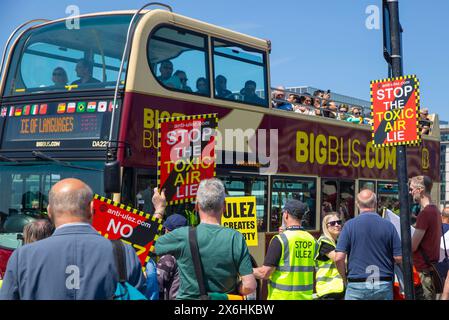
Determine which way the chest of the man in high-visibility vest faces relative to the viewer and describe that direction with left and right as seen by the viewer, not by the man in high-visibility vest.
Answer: facing away from the viewer and to the left of the viewer

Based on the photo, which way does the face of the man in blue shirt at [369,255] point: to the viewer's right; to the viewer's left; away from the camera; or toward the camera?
away from the camera

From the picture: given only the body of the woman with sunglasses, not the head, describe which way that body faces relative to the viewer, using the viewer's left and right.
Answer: facing the viewer and to the right of the viewer

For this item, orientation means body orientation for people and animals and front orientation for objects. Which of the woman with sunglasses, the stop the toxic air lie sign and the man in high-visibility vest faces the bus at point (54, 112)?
the man in high-visibility vest

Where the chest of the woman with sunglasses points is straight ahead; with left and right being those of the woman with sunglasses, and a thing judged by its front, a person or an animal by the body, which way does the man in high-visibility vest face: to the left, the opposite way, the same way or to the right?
the opposite way

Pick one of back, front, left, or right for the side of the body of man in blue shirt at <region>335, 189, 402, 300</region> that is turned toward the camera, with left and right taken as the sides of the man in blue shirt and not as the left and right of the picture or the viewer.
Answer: back

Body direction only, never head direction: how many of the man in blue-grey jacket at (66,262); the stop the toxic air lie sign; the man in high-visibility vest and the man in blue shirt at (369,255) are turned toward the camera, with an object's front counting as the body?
1

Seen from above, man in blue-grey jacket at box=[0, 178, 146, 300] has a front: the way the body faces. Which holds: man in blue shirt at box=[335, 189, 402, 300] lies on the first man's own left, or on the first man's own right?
on the first man's own right

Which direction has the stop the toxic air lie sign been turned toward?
toward the camera

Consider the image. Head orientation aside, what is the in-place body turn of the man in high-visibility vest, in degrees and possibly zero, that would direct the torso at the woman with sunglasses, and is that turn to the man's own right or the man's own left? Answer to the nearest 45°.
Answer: approximately 45° to the man's own right

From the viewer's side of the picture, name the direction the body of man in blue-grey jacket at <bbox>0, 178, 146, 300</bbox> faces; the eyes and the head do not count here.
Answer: away from the camera

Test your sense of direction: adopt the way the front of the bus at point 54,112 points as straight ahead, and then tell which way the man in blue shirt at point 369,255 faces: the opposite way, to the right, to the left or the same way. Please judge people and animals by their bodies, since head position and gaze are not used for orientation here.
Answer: the opposite way

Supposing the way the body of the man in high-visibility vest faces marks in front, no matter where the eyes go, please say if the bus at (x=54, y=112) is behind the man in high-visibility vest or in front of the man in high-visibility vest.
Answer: in front
